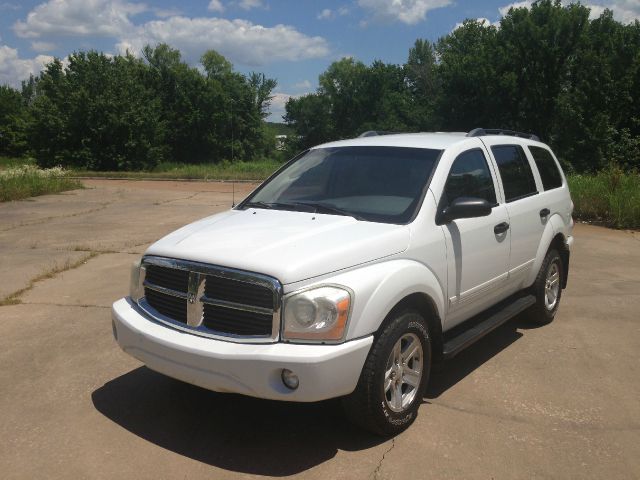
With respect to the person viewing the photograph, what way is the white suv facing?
facing the viewer and to the left of the viewer

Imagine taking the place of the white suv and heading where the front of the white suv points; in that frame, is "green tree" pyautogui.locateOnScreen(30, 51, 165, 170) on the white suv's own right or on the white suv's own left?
on the white suv's own right
